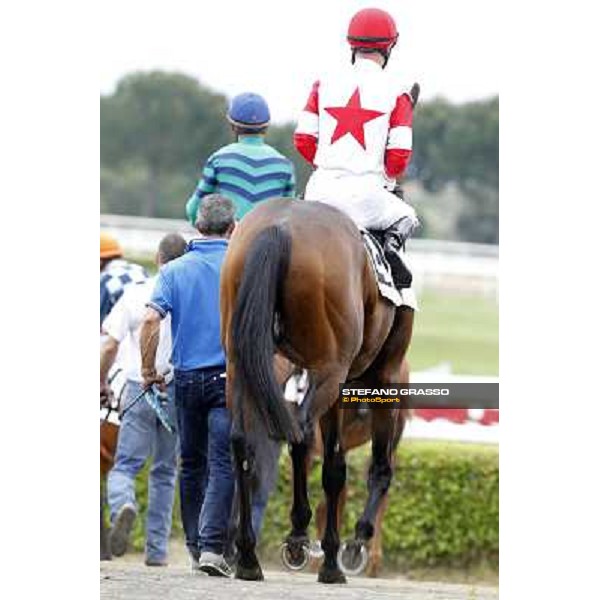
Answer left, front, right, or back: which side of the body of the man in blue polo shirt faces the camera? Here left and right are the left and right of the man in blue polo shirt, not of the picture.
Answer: back

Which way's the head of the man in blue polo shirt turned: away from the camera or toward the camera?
away from the camera

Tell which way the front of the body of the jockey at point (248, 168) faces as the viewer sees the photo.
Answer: away from the camera

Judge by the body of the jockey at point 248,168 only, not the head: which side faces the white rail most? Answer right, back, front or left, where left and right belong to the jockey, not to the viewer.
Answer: front

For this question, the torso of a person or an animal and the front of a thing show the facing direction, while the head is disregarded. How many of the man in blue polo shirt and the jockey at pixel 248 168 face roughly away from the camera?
2

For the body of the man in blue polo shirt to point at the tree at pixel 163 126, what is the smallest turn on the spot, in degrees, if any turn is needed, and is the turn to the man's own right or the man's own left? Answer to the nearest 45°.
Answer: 0° — they already face it

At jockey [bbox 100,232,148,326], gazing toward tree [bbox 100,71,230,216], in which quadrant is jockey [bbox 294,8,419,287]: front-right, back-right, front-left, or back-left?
back-right

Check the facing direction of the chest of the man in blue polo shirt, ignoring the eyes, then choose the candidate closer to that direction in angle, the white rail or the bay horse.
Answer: the white rail

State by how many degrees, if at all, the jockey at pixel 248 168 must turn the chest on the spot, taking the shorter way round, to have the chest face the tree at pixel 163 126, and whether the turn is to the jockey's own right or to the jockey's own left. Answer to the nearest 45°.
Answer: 0° — they already face it
